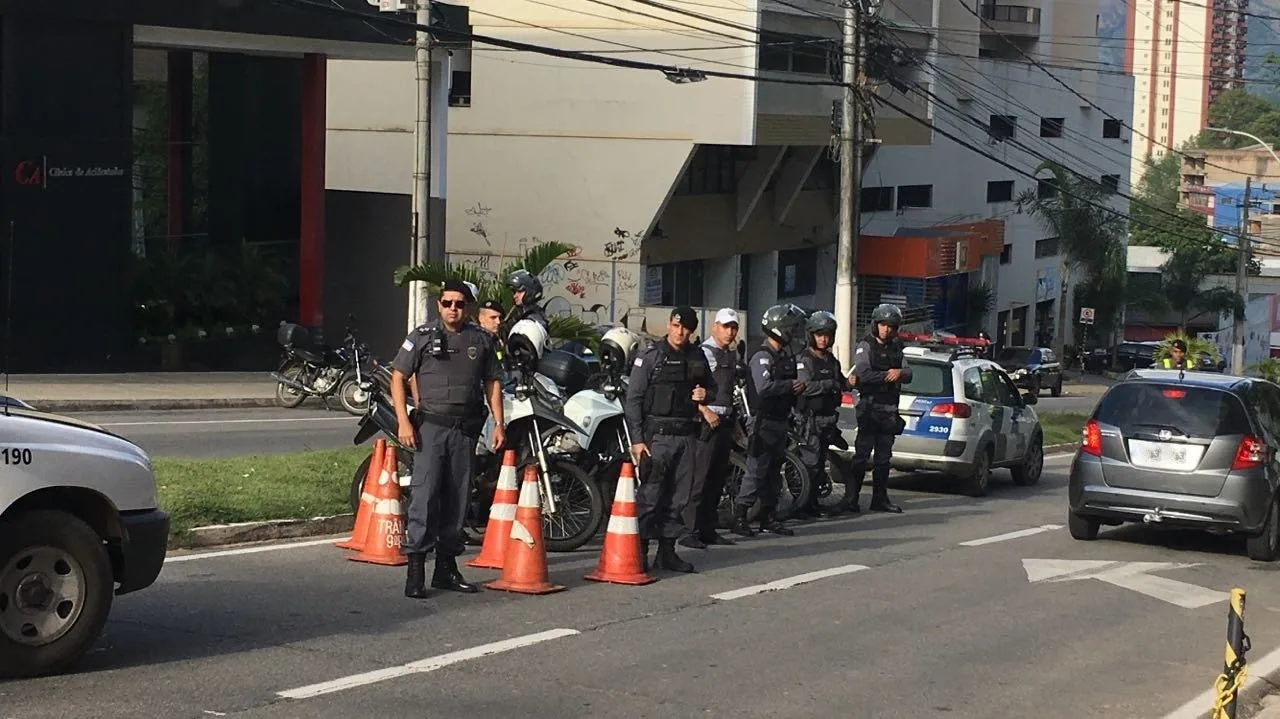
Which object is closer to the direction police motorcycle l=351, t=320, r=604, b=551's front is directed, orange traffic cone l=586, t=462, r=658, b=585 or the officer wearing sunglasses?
the orange traffic cone

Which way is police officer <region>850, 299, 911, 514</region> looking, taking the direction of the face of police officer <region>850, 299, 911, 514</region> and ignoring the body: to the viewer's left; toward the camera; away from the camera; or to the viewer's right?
toward the camera

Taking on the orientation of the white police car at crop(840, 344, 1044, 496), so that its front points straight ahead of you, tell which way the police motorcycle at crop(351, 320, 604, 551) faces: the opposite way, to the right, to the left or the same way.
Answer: to the right

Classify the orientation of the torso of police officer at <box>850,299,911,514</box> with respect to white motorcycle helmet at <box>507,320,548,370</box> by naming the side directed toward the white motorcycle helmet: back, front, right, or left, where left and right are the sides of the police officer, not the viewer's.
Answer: right

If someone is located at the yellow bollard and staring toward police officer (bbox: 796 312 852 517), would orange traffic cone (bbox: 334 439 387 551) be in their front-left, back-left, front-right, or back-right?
front-left

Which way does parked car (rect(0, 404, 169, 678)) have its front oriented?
to the viewer's right

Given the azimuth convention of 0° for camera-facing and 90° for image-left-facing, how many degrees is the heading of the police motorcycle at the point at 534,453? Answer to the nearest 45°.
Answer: approximately 315°

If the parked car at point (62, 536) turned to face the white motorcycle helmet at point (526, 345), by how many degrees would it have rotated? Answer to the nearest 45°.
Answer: approximately 45° to its left

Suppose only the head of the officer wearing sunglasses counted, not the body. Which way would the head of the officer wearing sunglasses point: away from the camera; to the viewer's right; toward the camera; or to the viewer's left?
toward the camera

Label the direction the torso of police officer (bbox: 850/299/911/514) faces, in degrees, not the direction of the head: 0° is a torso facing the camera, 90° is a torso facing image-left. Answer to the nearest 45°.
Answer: approximately 315°

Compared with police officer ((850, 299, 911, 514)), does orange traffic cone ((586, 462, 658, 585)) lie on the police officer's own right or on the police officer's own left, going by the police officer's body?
on the police officer's own right
